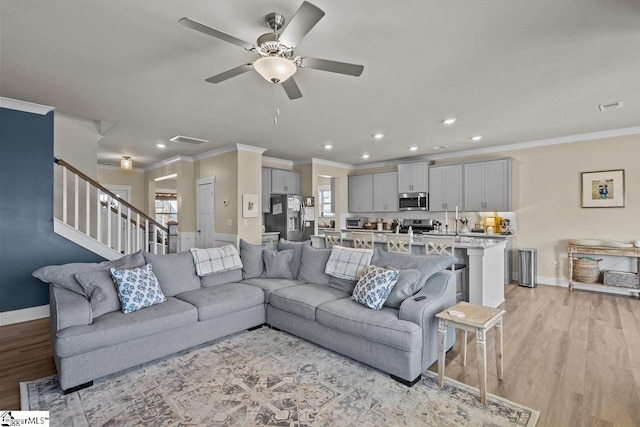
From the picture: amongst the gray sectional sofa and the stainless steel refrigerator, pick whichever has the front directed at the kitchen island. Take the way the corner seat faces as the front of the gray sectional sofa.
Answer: the stainless steel refrigerator

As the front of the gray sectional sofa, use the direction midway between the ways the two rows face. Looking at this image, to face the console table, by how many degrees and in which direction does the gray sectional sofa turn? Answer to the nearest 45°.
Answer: approximately 90° to its left

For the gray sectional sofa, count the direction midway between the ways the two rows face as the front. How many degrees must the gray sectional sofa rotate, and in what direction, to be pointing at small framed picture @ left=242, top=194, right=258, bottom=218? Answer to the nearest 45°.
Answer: approximately 180°

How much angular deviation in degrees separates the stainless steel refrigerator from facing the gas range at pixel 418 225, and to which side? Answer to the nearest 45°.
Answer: approximately 45° to its left

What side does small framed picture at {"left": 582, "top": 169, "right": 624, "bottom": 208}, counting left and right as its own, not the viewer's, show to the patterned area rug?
front

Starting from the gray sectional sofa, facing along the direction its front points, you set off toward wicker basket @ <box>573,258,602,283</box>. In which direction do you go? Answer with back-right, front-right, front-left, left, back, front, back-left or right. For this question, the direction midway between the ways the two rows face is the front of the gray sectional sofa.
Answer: left

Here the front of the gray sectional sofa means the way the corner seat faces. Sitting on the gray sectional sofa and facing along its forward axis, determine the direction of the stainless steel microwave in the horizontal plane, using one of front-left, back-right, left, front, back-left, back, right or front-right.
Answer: back-left

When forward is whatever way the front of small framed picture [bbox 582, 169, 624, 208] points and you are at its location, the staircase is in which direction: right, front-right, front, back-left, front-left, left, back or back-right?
front-right

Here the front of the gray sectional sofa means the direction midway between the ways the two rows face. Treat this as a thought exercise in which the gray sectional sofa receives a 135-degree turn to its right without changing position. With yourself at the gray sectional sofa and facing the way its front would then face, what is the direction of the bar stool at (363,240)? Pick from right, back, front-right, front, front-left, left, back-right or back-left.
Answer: right

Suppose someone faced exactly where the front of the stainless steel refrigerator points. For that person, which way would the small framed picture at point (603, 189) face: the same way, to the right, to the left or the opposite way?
to the right

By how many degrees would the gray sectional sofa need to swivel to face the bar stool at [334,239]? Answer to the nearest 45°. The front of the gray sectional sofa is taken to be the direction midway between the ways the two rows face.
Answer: approximately 135° to its left

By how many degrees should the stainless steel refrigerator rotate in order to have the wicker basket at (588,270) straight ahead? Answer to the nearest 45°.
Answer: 0° — it already faces it

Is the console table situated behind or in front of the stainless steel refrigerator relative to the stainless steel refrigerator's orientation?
in front

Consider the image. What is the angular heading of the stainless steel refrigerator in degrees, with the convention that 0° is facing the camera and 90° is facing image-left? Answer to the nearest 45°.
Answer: approximately 315°

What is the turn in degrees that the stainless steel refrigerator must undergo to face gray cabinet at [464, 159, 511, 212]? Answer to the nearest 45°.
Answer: approximately 45° to its left
